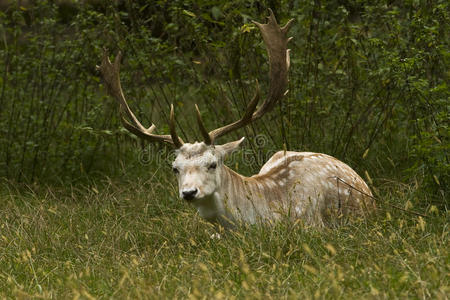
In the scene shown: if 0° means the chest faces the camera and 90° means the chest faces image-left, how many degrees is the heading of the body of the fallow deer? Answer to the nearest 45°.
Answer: approximately 45°
